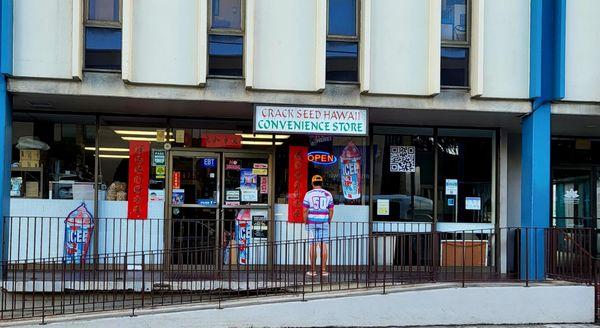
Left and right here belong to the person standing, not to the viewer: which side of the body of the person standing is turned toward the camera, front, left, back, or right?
back

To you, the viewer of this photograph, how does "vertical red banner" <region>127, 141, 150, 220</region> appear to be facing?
facing the viewer

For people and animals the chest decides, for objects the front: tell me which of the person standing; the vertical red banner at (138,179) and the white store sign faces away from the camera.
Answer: the person standing

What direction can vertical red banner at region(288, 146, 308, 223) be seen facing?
toward the camera

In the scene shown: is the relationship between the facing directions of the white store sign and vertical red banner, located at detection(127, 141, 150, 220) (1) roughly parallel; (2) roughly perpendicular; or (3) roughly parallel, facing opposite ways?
roughly parallel

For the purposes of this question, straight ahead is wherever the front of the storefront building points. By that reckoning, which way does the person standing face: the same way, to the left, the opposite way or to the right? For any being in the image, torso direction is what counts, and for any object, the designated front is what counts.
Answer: the opposite way

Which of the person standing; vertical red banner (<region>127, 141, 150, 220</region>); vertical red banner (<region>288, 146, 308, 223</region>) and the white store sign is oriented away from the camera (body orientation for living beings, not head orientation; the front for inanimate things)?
the person standing

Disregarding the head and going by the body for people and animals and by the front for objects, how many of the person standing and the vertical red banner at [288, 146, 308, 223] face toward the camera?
1

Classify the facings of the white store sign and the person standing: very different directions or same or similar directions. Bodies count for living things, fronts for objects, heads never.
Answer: very different directions

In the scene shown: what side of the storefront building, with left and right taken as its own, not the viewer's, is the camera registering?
front

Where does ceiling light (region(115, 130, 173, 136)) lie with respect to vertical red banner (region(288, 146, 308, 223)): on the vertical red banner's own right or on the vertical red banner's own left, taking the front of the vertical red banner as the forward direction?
on the vertical red banner's own right

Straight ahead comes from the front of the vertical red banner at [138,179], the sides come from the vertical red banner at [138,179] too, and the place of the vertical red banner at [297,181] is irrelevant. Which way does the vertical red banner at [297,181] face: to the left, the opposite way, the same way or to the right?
the same way
